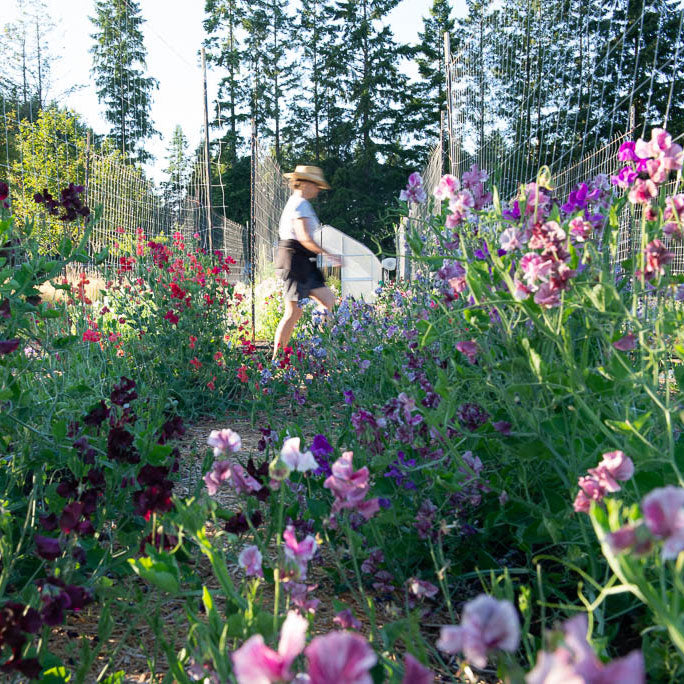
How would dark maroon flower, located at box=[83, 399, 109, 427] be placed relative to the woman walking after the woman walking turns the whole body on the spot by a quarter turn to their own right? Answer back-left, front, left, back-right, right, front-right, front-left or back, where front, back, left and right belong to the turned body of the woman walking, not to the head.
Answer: front

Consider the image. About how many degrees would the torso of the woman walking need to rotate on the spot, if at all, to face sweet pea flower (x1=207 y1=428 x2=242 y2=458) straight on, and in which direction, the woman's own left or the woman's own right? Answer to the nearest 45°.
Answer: approximately 90° to the woman's own right

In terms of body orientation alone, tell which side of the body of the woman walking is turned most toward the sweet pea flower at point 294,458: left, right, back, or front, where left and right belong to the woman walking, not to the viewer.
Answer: right

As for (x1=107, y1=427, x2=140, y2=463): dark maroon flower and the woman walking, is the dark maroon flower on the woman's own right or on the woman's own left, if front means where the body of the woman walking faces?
on the woman's own right

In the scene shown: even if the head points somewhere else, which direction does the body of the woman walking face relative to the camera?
to the viewer's right

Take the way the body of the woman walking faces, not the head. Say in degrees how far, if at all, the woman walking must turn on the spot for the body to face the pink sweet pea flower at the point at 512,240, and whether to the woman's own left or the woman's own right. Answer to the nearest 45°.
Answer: approximately 90° to the woman's own right

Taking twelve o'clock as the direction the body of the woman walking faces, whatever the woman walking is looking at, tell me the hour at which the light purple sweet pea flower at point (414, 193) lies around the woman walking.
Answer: The light purple sweet pea flower is roughly at 3 o'clock from the woman walking.

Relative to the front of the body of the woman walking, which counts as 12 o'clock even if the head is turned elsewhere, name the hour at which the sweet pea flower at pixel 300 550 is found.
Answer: The sweet pea flower is roughly at 3 o'clock from the woman walking.

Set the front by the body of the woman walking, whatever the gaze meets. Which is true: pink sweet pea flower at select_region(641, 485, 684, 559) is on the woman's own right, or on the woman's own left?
on the woman's own right

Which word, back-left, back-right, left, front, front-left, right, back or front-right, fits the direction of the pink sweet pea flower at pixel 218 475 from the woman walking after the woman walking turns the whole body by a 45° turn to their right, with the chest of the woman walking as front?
front-right

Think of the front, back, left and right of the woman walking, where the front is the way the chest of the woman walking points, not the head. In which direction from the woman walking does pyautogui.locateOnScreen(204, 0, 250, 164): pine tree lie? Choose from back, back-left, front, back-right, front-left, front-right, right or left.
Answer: left

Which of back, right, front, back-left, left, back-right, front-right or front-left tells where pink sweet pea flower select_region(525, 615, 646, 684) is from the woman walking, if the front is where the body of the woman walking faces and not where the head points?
right

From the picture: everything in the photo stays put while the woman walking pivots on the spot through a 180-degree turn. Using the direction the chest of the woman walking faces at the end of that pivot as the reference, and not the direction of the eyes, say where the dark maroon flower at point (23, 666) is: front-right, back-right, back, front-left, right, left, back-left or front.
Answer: left

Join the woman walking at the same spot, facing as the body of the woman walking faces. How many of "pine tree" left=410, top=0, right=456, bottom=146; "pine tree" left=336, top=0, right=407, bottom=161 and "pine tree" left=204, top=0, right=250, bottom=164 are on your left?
3

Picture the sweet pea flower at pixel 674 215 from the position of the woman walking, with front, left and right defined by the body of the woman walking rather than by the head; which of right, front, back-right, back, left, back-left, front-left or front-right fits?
right

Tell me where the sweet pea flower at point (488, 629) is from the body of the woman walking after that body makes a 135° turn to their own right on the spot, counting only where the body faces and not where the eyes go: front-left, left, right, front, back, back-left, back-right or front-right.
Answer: front-left
